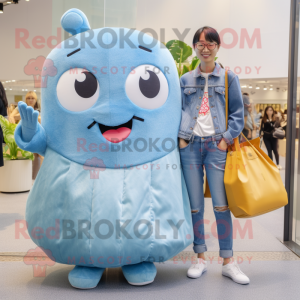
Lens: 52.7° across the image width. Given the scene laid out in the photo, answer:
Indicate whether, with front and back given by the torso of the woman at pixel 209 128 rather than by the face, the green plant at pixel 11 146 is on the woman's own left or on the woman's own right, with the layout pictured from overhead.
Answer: on the woman's own right

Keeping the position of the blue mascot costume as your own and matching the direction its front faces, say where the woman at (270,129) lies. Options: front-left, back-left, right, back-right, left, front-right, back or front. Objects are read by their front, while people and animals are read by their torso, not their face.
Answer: back-left

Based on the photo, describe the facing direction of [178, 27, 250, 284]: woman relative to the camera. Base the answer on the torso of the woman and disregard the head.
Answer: toward the camera

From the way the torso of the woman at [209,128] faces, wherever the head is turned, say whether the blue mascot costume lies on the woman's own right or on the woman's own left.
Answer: on the woman's own right

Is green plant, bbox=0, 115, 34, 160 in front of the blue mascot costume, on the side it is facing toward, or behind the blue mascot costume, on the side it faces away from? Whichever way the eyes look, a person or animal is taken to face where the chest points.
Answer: behind

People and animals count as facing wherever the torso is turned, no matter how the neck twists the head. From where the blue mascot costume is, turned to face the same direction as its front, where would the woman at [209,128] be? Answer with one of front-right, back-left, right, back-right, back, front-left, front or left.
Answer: left

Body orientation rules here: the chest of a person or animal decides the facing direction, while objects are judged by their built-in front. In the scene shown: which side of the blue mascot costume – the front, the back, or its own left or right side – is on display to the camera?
front

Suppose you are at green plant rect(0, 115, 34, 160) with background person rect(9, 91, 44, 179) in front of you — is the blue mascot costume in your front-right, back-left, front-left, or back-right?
back-right

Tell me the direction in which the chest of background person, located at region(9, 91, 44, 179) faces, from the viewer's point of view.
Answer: toward the camera

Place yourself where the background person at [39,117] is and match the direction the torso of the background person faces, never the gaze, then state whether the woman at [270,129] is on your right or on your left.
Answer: on your left

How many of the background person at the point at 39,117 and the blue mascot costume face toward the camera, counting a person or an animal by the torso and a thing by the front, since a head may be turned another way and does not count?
2
